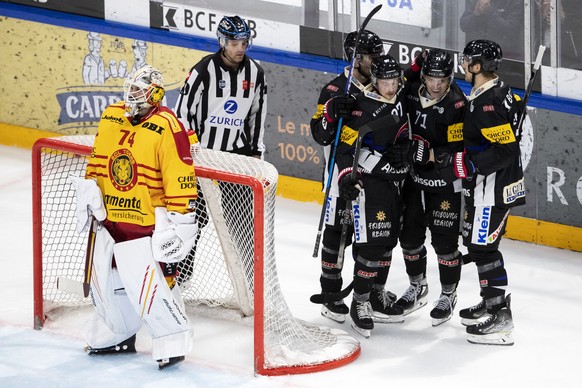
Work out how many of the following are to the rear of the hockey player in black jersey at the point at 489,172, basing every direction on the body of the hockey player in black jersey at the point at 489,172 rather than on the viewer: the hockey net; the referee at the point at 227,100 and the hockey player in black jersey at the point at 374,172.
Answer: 0

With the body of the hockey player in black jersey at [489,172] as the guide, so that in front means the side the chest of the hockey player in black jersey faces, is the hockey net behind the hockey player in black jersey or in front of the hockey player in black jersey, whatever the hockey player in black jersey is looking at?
in front

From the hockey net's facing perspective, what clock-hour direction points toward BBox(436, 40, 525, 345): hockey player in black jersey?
The hockey player in black jersey is roughly at 8 o'clock from the hockey net.

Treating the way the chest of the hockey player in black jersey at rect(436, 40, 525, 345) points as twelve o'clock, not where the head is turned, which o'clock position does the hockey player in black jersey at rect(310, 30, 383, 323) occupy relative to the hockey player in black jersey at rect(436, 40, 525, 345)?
the hockey player in black jersey at rect(310, 30, 383, 323) is roughly at 12 o'clock from the hockey player in black jersey at rect(436, 40, 525, 345).

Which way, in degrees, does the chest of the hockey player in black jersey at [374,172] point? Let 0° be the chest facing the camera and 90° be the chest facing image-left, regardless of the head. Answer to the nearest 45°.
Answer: approximately 315°

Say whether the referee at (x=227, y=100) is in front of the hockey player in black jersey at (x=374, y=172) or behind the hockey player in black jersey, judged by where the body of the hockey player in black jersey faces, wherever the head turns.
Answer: behind

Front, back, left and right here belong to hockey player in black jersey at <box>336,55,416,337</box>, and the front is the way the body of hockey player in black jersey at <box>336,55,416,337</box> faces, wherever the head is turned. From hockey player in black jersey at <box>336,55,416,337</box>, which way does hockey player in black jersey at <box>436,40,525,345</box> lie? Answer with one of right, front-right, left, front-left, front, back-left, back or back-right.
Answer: front-left

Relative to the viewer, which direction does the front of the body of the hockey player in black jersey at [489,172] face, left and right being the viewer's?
facing to the left of the viewer

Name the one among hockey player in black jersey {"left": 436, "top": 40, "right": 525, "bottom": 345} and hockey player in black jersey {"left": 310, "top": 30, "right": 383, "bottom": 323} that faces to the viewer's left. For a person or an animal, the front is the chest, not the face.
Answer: hockey player in black jersey {"left": 436, "top": 40, "right": 525, "bottom": 345}

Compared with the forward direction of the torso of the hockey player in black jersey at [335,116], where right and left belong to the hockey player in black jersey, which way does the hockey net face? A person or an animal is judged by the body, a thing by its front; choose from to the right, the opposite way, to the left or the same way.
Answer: to the right

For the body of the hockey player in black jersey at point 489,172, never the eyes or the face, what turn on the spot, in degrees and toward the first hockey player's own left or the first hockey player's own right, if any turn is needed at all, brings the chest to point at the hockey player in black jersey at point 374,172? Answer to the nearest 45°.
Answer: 0° — they already face them

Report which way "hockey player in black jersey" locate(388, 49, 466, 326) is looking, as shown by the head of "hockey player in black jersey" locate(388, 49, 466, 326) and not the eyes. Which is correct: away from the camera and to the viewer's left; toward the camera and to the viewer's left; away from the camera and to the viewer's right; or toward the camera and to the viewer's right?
toward the camera and to the viewer's left
